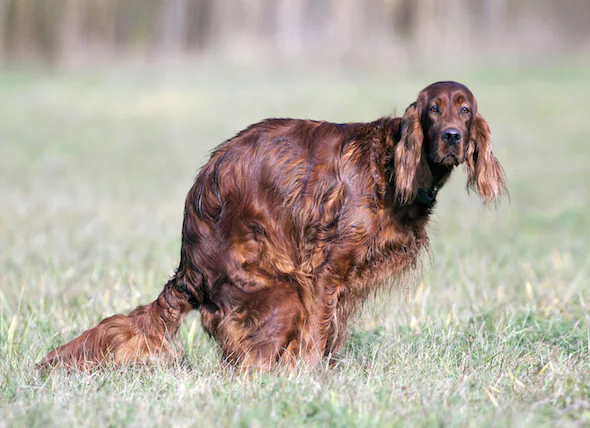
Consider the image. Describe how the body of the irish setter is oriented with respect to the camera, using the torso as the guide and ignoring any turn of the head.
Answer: to the viewer's right
